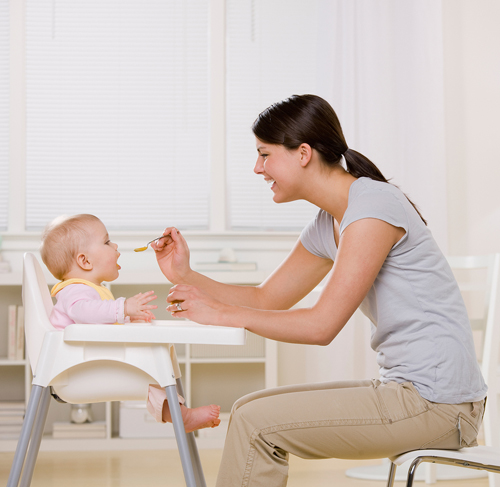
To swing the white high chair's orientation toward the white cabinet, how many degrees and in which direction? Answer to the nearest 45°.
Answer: approximately 90° to its left

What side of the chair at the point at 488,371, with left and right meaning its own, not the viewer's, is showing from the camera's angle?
left

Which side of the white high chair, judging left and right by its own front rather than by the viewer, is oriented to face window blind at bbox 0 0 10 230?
left

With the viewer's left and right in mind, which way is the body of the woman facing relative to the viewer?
facing to the left of the viewer

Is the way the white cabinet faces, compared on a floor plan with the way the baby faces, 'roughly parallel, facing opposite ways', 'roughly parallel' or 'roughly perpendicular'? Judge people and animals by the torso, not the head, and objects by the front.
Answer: roughly perpendicular

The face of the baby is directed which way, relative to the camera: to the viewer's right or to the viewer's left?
to the viewer's right

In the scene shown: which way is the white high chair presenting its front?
to the viewer's right

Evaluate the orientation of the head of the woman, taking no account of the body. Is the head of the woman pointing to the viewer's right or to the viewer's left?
to the viewer's left

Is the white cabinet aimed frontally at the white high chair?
yes

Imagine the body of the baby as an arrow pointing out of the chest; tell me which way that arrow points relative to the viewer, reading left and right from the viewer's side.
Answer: facing to the right of the viewer

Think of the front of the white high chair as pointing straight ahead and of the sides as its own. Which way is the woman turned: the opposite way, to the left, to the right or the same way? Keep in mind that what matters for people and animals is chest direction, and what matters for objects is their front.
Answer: the opposite way
